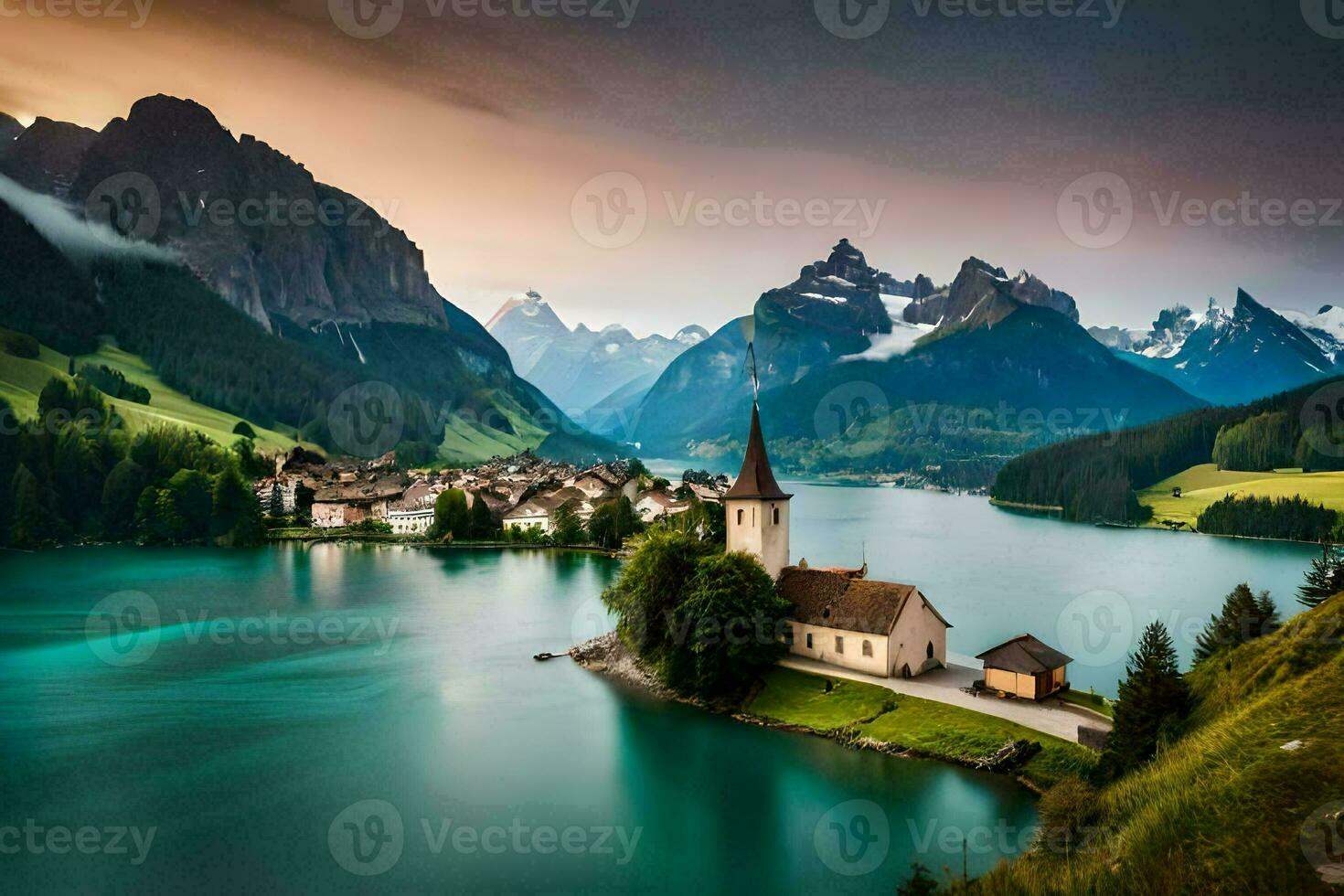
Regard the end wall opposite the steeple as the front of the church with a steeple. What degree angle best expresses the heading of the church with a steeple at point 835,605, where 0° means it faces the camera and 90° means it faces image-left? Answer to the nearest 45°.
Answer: approximately 315°

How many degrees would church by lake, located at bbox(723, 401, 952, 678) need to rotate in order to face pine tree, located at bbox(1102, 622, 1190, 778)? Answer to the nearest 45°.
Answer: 0° — it already faces it
